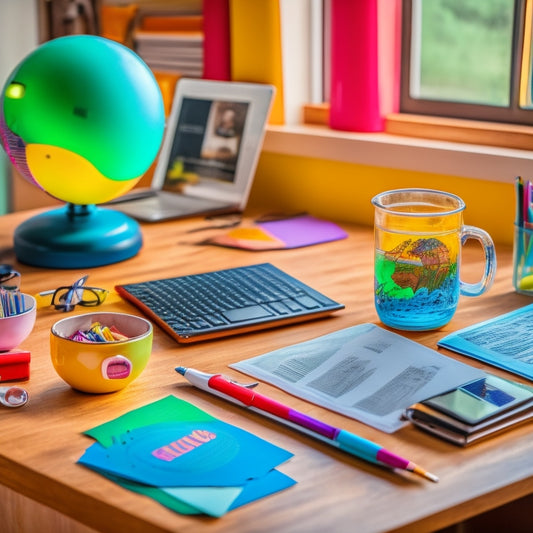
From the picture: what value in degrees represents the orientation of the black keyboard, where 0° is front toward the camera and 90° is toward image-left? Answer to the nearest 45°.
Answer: approximately 315°

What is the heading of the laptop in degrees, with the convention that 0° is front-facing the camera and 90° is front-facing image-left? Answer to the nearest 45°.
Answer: approximately 45°

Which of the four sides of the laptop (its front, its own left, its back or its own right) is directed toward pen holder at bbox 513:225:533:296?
left

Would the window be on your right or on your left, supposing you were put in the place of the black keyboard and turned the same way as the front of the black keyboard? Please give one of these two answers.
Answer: on your left

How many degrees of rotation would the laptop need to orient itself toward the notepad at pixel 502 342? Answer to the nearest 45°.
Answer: approximately 90° to its left

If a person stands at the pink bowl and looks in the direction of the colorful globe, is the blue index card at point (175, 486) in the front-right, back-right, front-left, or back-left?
back-right
